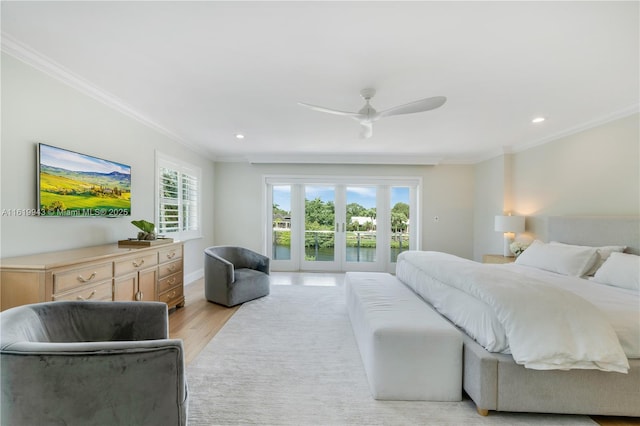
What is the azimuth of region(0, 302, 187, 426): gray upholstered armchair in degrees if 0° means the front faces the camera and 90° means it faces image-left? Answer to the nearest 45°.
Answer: approximately 270°

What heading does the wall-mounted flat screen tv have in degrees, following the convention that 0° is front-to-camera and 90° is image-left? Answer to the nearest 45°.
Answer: approximately 315°

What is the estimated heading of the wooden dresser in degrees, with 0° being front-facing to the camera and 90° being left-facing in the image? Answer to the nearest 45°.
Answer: approximately 315°

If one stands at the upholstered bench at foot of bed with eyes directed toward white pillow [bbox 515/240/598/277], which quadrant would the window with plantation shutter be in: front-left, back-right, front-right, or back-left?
back-left

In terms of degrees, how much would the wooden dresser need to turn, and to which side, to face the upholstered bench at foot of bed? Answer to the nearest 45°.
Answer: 0° — it already faces it
